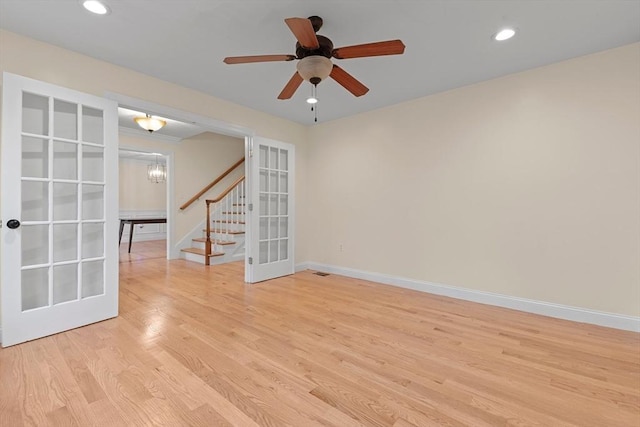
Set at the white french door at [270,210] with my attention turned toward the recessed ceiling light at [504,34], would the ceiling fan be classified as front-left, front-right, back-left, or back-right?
front-right

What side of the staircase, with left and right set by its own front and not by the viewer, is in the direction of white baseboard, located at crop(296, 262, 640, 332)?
left

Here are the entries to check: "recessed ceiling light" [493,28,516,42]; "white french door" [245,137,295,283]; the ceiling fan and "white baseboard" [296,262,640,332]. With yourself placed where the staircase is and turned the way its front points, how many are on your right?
0

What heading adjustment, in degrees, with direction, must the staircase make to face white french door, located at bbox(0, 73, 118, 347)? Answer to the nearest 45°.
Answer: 0° — it already faces it

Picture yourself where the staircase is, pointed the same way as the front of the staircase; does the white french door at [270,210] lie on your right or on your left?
on your left

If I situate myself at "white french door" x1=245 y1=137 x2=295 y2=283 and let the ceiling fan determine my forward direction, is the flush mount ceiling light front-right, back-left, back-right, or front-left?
back-right

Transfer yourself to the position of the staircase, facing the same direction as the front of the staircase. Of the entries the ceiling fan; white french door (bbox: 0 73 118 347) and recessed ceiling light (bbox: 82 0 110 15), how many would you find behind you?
0

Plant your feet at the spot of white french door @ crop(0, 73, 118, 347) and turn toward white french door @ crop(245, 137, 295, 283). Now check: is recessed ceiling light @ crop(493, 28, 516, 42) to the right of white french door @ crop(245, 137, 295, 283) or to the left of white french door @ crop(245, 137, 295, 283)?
right

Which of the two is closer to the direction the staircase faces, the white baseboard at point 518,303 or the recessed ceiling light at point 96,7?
the recessed ceiling light

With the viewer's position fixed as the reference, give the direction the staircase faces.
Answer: facing the viewer and to the left of the viewer

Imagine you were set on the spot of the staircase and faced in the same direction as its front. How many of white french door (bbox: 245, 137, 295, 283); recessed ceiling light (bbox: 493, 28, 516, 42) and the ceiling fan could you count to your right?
0

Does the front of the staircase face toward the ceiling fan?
no

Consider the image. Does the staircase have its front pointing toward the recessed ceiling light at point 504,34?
no
